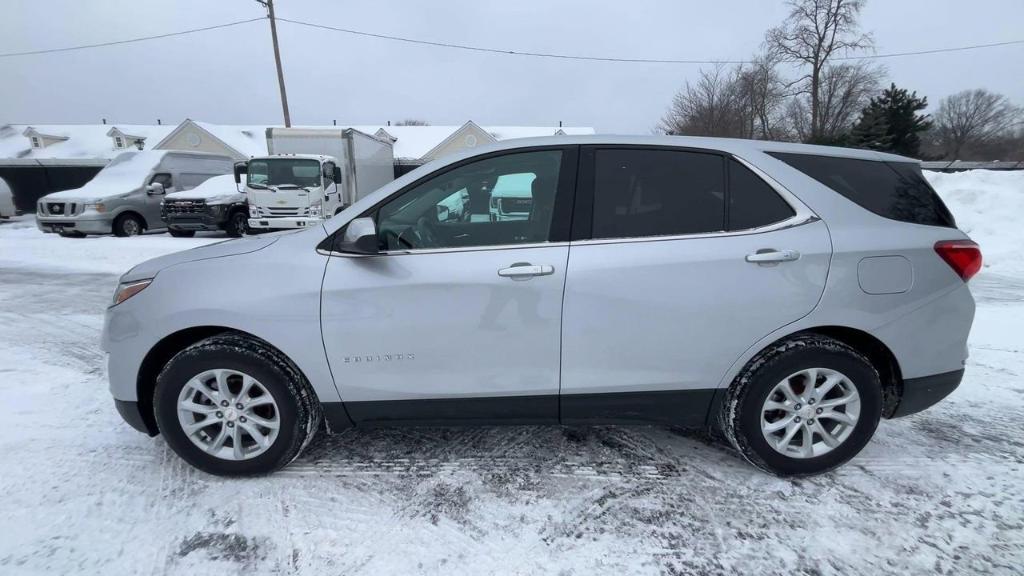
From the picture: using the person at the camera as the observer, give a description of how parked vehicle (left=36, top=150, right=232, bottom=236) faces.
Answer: facing the viewer and to the left of the viewer

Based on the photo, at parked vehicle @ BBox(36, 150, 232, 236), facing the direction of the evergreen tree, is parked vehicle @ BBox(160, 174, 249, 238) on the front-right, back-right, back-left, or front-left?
front-right

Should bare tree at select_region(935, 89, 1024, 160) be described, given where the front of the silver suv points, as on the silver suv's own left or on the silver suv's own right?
on the silver suv's own right

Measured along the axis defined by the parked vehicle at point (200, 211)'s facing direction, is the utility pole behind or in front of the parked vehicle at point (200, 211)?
behind

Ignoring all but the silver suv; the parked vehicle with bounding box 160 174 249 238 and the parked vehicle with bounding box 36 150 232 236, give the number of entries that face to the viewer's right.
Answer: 0

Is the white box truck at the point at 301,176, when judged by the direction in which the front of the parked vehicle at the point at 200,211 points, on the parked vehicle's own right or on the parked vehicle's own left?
on the parked vehicle's own left

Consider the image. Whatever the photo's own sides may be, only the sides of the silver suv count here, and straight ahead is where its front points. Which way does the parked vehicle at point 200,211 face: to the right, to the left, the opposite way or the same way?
to the left

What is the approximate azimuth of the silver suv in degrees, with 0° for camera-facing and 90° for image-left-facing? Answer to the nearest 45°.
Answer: approximately 90°

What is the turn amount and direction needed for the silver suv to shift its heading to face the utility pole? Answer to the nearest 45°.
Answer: approximately 45° to its right

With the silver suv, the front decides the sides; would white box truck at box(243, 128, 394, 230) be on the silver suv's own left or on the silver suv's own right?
on the silver suv's own right

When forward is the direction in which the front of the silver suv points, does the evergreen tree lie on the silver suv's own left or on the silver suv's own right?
on the silver suv's own right

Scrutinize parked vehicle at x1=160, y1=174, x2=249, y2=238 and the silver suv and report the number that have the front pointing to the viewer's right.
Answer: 0

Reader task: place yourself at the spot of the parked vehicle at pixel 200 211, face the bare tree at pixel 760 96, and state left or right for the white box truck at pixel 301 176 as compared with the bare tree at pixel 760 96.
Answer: right

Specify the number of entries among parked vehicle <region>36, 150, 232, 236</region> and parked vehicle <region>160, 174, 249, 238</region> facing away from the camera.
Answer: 0

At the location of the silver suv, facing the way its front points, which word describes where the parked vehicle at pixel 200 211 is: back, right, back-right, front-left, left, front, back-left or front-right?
front-right

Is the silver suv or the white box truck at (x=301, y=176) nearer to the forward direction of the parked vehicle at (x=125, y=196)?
the silver suv

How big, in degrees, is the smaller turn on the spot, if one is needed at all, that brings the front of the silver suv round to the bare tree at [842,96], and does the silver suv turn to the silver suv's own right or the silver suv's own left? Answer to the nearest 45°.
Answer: approximately 135° to the silver suv's own right

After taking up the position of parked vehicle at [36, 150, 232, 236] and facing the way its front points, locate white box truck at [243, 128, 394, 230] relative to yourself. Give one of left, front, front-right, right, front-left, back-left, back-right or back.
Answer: left
